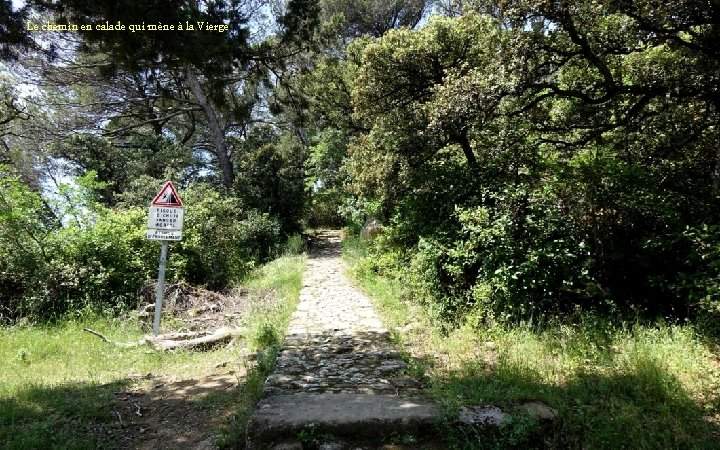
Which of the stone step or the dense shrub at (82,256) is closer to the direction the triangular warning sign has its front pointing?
the stone step

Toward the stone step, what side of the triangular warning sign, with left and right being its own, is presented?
front

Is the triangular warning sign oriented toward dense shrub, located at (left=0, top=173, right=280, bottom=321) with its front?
no

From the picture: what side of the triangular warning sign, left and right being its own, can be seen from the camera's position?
front
